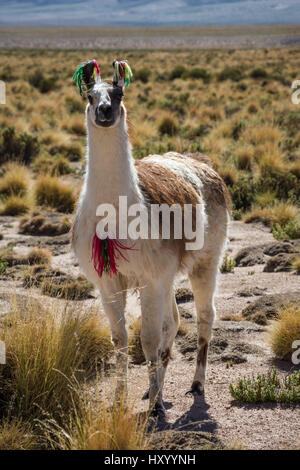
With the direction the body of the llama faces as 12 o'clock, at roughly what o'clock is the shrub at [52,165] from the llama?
The shrub is roughly at 4 o'clock from the llama.

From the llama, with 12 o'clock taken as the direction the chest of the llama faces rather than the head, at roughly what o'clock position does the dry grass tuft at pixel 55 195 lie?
The dry grass tuft is roughly at 4 o'clock from the llama.

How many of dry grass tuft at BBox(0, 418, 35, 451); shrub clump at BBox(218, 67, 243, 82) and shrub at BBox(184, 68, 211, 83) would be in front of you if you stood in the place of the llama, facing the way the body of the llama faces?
1

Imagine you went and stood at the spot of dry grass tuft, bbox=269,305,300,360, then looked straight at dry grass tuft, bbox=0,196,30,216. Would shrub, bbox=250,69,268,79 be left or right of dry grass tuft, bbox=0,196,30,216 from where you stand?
right

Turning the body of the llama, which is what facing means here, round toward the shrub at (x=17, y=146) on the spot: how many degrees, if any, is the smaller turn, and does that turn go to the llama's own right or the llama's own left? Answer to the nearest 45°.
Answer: approximately 135° to the llama's own right

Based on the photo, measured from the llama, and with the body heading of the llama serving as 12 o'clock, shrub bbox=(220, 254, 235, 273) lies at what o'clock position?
The shrub is roughly at 5 o'clock from the llama.

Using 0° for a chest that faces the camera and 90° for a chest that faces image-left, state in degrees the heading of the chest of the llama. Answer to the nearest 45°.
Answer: approximately 45°

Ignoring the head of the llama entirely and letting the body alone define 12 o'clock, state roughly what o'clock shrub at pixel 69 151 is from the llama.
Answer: The shrub is roughly at 4 o'clock from the llama.

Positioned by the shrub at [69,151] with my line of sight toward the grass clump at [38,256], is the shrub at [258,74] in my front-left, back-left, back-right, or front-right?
back-left

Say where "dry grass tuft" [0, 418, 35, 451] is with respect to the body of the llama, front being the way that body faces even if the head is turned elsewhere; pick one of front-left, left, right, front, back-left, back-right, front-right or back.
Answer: front

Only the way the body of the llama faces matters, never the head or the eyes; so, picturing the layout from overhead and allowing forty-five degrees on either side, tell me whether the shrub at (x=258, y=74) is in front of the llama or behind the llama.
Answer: behind

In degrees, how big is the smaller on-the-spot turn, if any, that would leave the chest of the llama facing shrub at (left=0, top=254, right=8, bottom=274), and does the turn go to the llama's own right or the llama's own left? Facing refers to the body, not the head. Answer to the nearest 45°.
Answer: approximately 90° to the llama's own right

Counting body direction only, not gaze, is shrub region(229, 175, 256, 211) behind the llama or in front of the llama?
behind

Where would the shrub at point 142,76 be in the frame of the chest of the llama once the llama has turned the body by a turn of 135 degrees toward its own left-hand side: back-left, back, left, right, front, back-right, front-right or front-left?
left

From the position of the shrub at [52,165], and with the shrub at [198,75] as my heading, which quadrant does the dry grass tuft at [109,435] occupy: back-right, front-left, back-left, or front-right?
back-right

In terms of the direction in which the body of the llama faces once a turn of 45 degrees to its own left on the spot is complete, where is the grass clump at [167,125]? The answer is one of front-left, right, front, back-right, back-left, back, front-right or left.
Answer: back
